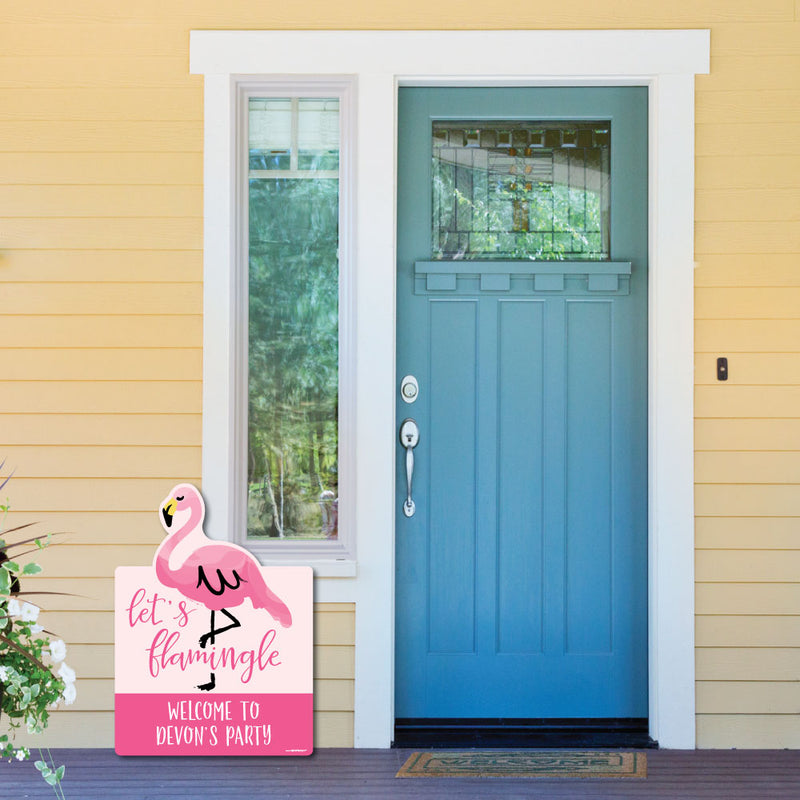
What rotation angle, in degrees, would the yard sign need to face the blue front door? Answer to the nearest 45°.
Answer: approximately 90° to its left

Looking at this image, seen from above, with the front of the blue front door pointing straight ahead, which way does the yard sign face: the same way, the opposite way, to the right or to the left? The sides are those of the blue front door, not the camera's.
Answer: the same way

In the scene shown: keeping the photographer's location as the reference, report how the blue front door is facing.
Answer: facing the viewer

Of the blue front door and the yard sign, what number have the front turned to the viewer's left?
0

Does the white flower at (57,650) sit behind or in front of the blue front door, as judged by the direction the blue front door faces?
in front

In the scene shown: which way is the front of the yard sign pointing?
toward the camera
